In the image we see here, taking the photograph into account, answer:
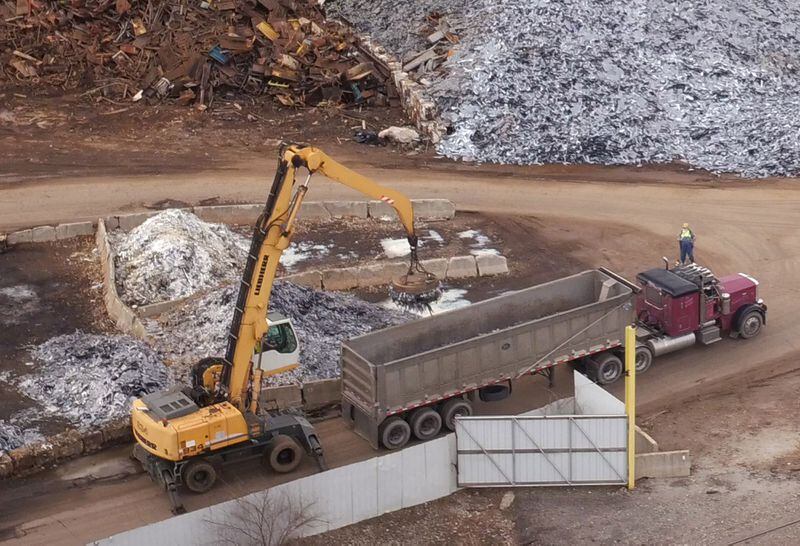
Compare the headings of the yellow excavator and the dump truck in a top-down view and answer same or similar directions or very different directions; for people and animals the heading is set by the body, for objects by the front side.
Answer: same or similar directions

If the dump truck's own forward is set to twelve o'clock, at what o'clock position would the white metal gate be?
The white metal gate is roughly at 4 o'clock from the dump truck.

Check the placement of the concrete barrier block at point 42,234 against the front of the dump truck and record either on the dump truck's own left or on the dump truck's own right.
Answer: on the dump truck's own left

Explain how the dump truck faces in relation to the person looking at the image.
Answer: facing away from the viewer and to the right of the viewer

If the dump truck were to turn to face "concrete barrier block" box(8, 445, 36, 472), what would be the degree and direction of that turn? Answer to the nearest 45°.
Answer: approximately 180°

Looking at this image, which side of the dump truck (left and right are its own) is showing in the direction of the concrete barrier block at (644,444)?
right

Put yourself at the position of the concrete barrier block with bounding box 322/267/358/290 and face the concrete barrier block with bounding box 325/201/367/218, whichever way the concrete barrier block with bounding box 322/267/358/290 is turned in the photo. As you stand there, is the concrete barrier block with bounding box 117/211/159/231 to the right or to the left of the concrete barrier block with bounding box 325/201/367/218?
left

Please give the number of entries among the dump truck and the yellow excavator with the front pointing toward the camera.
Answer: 0

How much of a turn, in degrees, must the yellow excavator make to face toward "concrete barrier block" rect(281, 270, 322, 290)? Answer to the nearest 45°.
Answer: approximately 45° to its left

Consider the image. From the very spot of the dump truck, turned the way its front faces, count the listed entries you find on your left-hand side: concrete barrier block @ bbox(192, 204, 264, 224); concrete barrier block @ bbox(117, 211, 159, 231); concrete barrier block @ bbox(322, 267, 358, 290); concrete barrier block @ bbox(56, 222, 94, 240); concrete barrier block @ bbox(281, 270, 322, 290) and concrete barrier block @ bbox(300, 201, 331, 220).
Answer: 6

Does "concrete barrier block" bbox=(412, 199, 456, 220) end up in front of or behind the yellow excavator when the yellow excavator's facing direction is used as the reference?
in front

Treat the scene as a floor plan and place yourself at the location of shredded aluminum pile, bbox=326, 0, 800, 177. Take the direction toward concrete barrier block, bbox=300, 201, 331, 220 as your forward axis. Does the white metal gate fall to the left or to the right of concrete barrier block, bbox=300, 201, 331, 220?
left

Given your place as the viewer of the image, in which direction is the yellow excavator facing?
facing away from the viewer and to the right of the viewer

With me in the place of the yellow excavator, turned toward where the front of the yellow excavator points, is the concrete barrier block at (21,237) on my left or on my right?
on my left

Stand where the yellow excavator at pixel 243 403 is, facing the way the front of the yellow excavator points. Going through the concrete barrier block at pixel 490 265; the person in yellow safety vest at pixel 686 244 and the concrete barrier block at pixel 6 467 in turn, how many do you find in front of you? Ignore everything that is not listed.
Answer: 2

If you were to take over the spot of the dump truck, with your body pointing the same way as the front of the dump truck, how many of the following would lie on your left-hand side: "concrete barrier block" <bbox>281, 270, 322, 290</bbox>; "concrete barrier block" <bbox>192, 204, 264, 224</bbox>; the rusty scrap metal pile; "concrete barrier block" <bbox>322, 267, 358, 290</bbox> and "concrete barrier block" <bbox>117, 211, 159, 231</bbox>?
5
